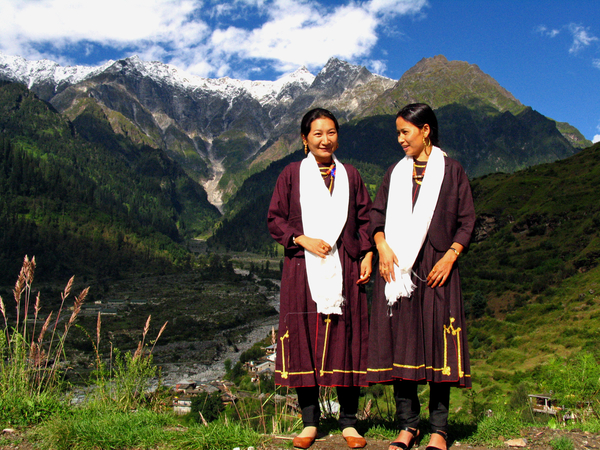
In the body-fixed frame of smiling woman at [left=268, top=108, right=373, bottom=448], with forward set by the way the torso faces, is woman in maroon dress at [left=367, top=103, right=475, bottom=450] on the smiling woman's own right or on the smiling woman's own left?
on the smiling woman's own left

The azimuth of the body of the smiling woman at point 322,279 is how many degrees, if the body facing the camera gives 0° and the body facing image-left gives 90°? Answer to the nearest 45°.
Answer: approximately 0°
